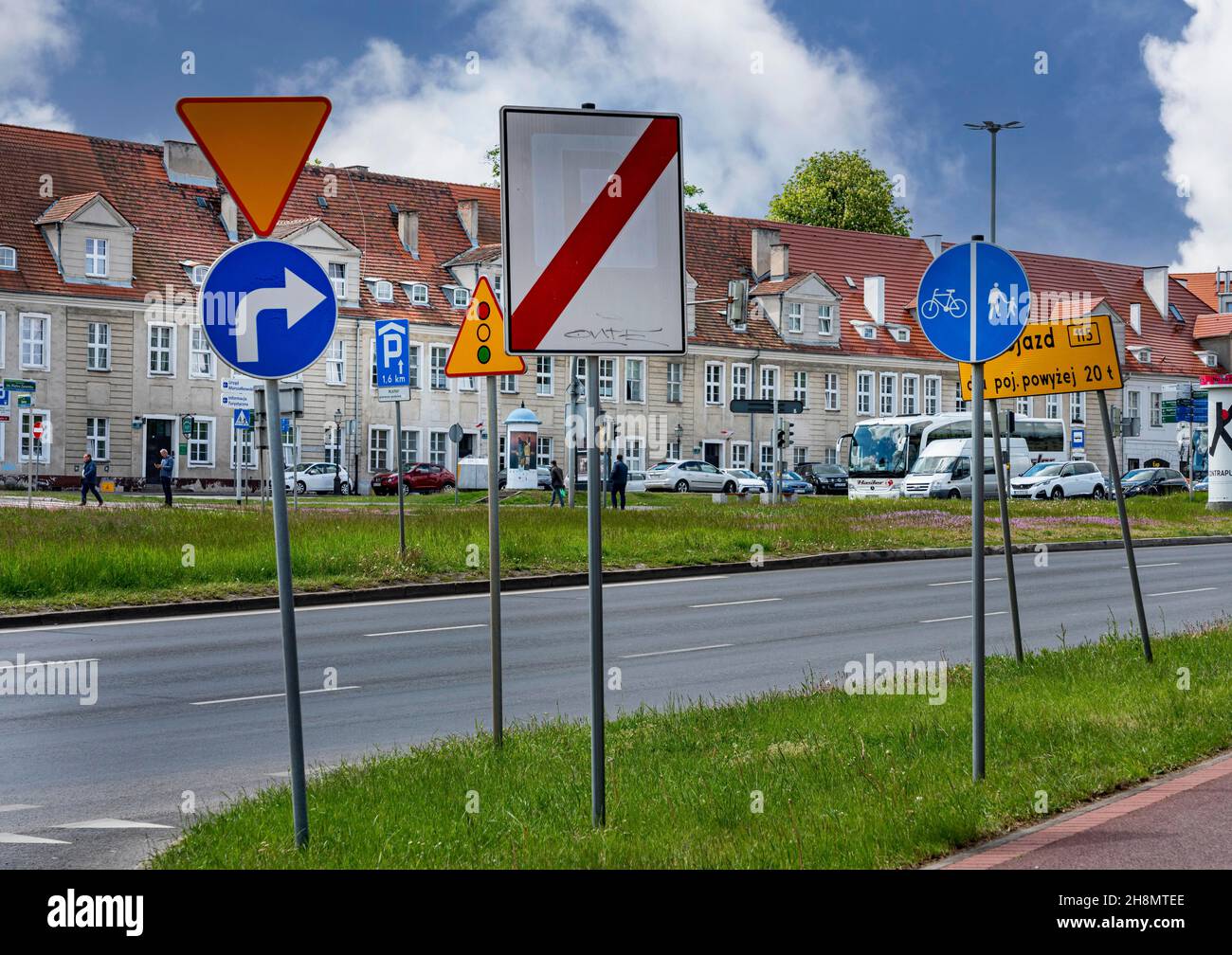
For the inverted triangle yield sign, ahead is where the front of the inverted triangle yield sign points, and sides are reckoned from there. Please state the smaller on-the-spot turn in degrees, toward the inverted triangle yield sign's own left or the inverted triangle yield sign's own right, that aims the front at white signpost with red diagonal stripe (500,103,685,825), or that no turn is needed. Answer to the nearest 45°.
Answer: approximately 90° to the inverted triangle yield sign's own left

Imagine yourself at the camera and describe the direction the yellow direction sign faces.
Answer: facing the viewer

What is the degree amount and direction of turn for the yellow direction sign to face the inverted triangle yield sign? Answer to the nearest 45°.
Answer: approximately 45° to its right

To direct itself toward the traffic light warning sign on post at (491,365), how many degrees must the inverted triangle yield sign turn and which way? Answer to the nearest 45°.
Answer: approximately 135° to its left

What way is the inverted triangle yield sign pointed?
toward the camera

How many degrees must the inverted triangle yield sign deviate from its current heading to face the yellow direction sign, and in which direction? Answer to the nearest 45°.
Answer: approximately 135° to its left

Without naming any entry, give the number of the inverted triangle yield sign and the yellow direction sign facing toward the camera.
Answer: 2

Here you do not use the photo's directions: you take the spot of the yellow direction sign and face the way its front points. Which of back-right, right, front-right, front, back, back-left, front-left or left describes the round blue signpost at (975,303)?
front

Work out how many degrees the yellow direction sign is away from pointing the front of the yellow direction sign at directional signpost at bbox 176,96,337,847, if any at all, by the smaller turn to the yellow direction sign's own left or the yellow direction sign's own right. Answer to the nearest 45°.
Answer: approximately 45° to the yellow direction sign's own right

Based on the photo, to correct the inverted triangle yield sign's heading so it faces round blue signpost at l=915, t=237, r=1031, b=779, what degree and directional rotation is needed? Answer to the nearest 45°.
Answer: approximately 90° to its left
